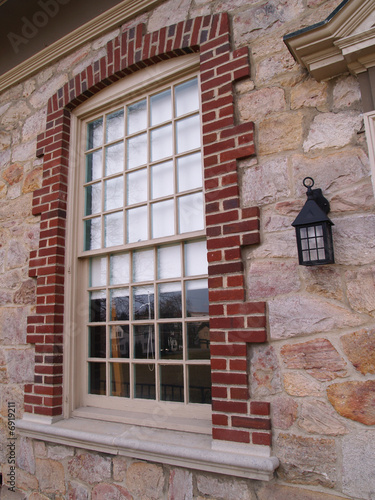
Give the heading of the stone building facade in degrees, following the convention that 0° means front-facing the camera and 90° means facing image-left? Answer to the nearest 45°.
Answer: approximately 45°
